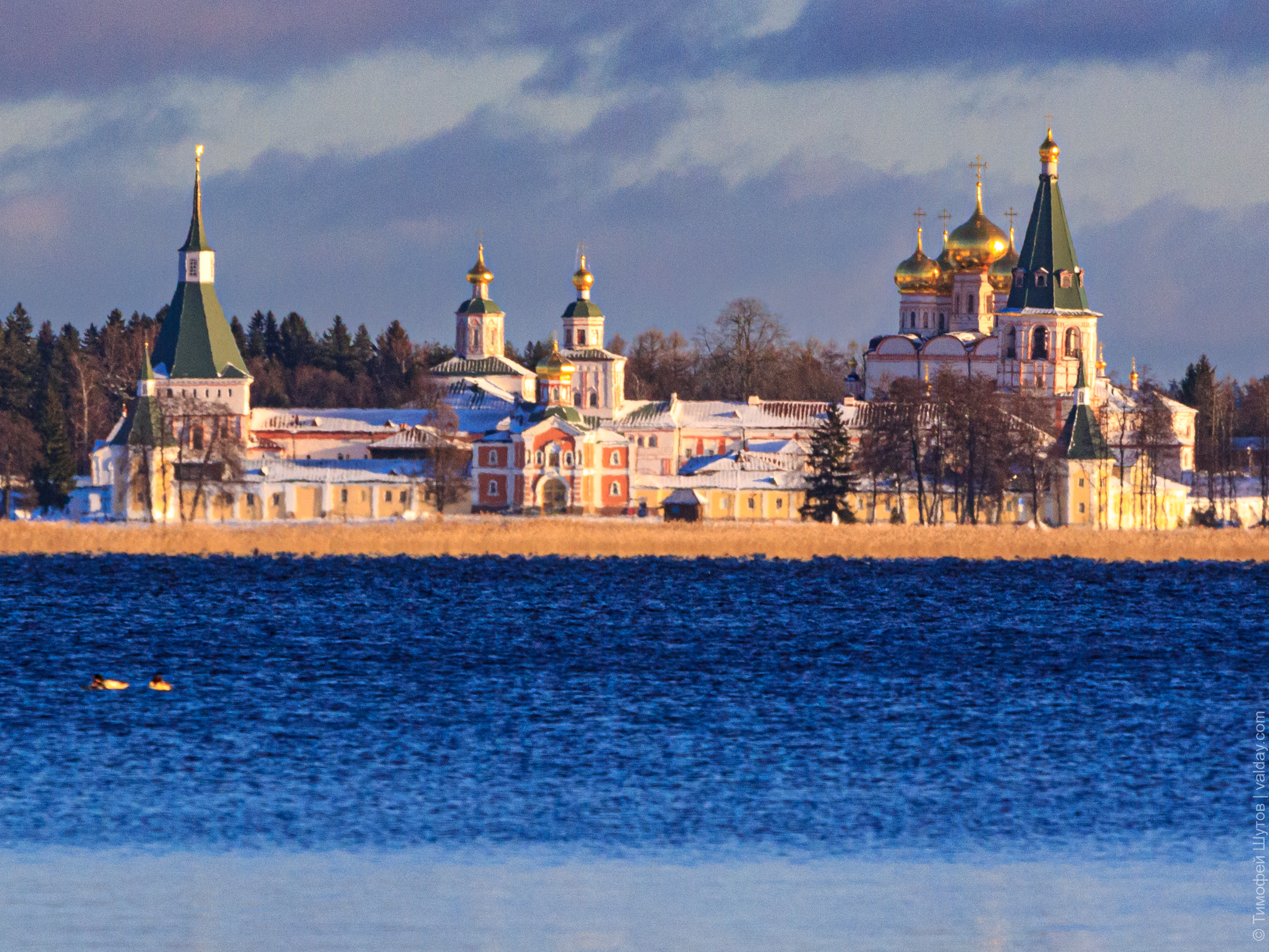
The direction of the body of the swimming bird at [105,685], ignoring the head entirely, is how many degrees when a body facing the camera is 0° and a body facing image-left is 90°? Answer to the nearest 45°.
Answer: approximately 90°
